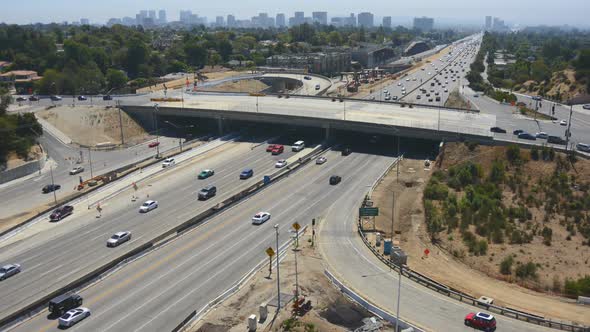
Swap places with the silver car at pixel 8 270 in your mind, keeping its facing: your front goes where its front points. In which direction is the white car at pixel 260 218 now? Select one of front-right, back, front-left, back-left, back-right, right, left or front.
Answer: back-left

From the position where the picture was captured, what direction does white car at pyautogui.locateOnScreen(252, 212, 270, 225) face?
facing away from the viewer and to the right of the viewer

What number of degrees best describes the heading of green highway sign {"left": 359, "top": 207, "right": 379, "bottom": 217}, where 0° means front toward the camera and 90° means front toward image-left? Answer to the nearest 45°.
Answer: approximately 0°

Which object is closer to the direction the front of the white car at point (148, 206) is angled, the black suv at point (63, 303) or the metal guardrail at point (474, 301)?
the black suv

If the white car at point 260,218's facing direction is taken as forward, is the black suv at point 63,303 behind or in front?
behind

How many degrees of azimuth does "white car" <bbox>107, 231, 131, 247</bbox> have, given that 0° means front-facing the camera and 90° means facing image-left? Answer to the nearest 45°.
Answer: approximately 45°

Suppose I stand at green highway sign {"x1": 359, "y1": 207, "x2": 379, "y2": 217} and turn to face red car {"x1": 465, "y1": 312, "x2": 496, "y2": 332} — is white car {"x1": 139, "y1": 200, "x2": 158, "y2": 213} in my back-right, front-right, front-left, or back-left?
back-right

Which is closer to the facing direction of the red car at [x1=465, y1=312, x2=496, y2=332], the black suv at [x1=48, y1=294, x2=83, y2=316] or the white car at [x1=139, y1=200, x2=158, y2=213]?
the white car

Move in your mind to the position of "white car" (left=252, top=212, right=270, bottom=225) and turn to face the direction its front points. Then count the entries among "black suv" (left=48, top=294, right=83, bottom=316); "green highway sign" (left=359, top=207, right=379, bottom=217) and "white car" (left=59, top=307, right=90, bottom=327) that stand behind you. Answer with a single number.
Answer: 2

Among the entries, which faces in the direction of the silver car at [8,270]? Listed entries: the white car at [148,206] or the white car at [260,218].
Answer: the white car at [148,206]

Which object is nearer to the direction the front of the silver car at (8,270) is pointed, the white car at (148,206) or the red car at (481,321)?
the red car
